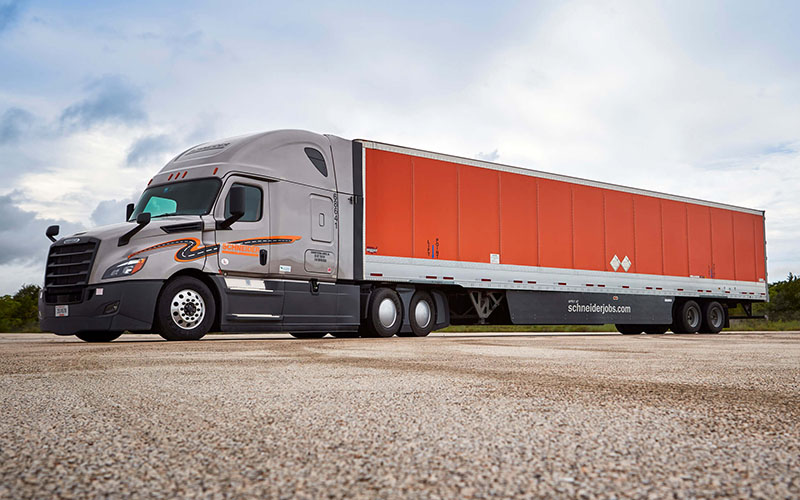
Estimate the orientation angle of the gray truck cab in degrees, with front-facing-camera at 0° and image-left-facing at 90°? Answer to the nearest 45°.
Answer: approximately 45°

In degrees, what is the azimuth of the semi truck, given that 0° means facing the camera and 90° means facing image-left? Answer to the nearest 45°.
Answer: approximately 45°
